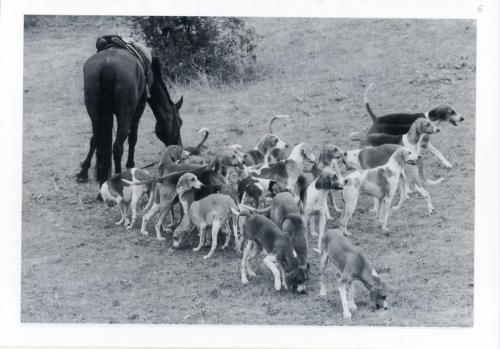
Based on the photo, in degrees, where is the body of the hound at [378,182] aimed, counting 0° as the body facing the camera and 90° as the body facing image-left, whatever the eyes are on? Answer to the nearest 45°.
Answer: approximately 270°

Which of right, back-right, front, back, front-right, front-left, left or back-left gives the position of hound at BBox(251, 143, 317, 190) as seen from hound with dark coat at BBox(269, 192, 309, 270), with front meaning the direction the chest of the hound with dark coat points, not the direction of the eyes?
back-left

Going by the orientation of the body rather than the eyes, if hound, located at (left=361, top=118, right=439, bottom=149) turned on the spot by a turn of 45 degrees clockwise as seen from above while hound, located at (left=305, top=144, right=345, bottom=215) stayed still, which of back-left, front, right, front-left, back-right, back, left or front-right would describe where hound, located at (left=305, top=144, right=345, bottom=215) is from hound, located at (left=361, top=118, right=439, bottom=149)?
right

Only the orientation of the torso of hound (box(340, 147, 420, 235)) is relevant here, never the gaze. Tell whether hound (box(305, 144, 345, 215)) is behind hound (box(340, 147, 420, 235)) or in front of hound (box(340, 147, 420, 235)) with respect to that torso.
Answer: behind

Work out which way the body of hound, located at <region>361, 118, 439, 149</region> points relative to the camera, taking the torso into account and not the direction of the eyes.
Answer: to the viewer's right

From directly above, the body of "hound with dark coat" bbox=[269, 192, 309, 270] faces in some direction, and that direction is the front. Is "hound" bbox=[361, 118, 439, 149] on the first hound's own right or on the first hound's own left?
on the first hound's own left

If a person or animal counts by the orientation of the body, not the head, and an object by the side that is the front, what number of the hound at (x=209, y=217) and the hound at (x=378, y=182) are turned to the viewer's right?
1

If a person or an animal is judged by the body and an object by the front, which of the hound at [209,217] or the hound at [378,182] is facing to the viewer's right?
the hound at [378,182]
